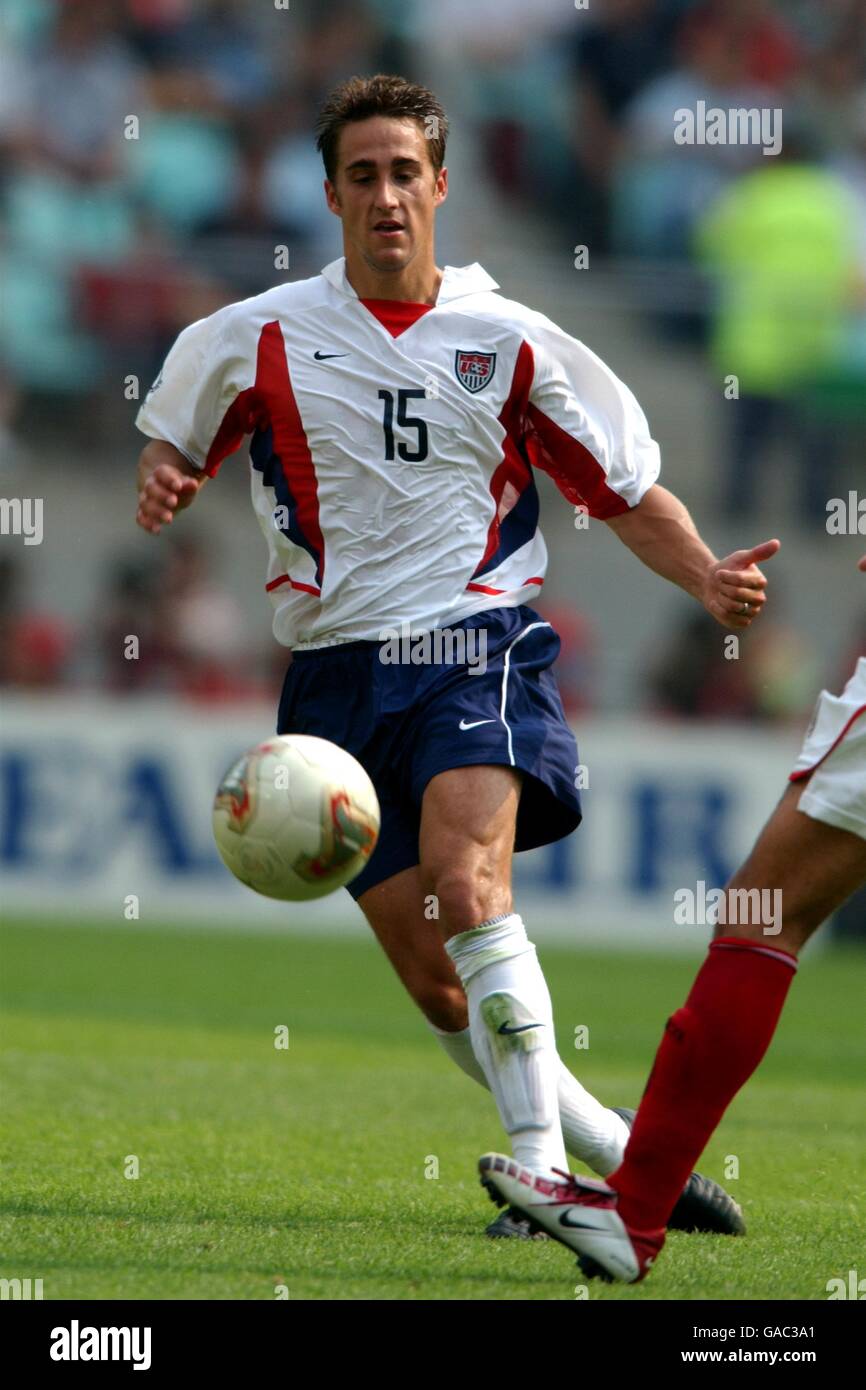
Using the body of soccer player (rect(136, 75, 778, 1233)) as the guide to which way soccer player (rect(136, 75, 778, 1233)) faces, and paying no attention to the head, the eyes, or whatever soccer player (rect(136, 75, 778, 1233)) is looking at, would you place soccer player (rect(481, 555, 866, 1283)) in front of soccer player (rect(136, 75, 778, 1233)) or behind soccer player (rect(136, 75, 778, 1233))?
in front

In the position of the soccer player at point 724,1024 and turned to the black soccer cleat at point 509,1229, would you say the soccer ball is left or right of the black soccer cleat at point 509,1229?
left
